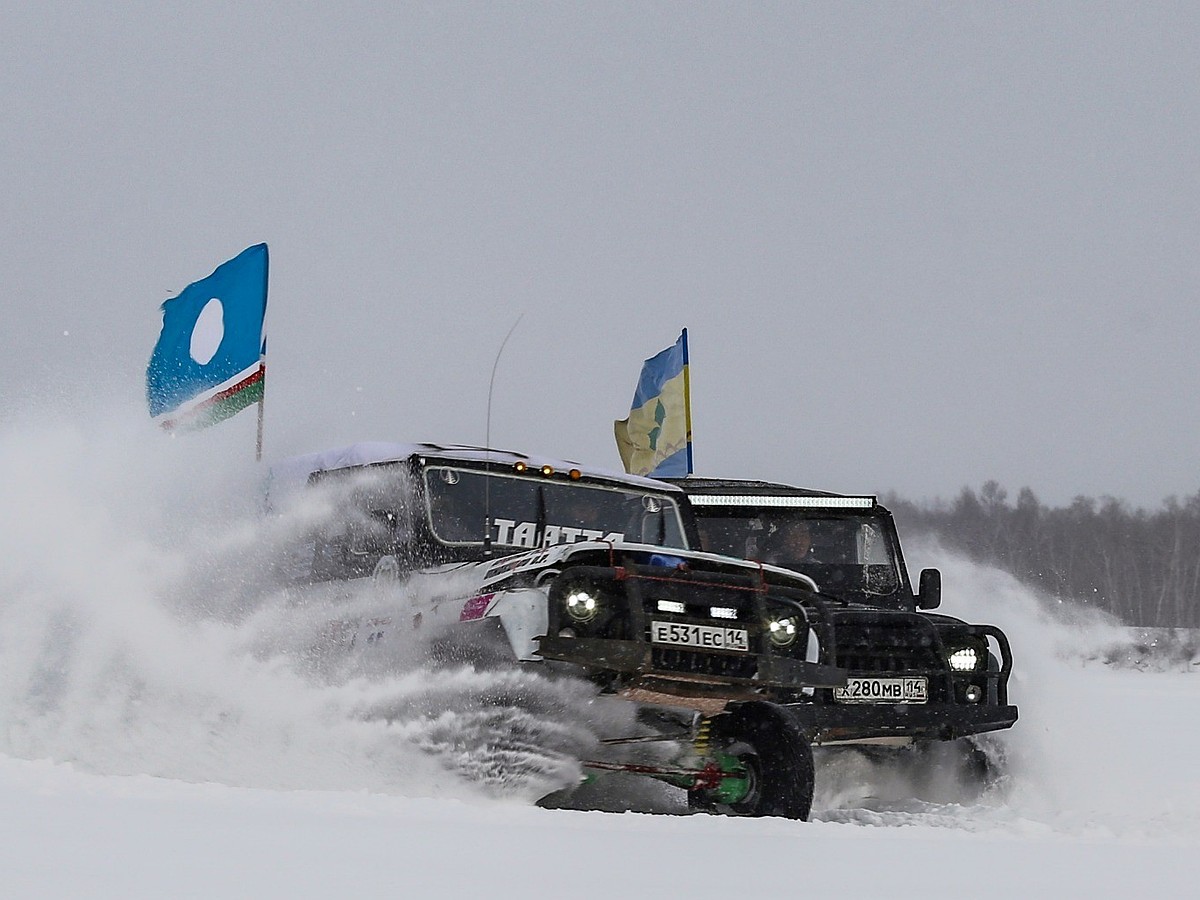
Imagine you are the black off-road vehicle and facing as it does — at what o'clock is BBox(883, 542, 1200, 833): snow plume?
The snow plume is roughly at 9 o'clock from the black off-road vehicle.

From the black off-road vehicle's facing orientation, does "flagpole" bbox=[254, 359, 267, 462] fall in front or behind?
behind

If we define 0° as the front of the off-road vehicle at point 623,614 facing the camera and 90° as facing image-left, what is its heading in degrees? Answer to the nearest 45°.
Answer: approximately 315°

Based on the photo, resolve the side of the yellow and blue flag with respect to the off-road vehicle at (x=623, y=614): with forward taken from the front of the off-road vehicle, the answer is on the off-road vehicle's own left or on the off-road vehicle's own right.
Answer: on the off-road vehicle's own left

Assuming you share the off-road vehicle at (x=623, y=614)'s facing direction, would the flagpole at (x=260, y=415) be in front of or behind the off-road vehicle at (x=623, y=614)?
behind

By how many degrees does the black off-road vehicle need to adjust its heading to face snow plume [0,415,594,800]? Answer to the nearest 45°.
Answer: approximately 90° to its right

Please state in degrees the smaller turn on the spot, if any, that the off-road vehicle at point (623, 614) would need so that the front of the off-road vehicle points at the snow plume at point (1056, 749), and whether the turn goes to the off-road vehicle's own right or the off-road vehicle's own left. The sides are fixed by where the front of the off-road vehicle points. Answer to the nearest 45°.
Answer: approximately 90° to the off-road vehicle's own left
